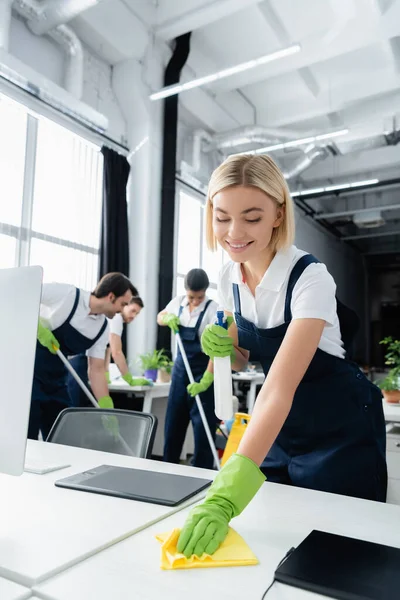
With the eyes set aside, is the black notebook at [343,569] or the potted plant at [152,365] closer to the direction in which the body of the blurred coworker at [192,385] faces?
the black notebook

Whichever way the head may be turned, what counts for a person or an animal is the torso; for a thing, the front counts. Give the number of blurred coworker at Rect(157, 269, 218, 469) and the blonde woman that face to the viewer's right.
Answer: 0

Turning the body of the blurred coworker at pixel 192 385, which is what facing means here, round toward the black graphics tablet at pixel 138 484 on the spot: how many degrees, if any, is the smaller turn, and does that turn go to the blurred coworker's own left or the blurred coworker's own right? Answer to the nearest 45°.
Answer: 0° — they already face it

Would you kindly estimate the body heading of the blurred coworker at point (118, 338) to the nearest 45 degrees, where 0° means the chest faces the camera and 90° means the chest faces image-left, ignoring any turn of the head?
approximately 315°

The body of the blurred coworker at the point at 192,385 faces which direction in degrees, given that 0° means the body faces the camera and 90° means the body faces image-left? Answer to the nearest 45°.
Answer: approximately 0°

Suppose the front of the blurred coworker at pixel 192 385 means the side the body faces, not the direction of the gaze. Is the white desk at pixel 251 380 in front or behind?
behind

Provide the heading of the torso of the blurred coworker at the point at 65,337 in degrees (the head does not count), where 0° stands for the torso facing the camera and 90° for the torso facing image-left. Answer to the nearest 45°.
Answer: approximately 315°

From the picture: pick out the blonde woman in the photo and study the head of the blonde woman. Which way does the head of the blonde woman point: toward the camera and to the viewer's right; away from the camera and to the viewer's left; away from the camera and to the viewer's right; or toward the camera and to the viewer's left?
toward the camera and to the viewer's left

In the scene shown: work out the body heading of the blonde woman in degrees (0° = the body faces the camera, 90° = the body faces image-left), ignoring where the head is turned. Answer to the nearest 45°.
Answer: approximately 45°
